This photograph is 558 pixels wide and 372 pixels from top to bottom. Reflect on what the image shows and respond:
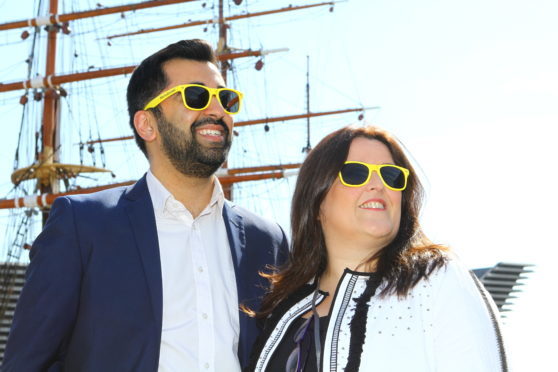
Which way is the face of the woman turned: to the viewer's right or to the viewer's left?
to the viewer's right

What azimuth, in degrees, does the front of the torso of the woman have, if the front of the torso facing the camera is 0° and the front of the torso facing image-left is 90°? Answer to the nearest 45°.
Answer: approximately 45°

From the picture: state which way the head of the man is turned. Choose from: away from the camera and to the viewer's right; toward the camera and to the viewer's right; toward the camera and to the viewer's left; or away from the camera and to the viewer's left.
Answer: toward the camera and to the viewer's right

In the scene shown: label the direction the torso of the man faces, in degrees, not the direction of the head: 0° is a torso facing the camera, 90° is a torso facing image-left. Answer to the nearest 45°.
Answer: approximately 315°
